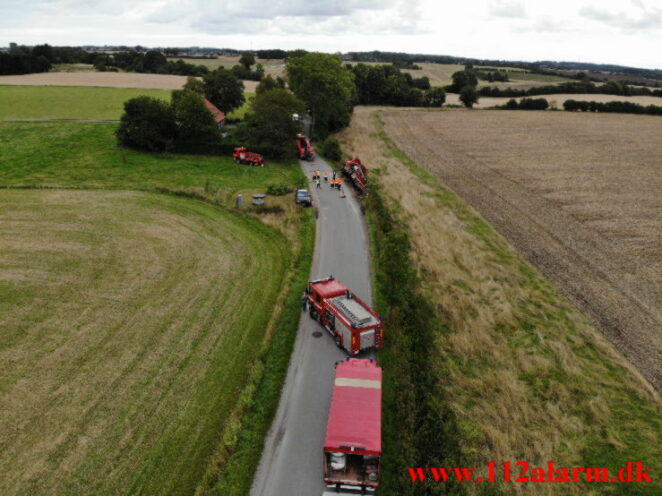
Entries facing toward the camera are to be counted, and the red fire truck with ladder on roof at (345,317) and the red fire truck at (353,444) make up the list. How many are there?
0

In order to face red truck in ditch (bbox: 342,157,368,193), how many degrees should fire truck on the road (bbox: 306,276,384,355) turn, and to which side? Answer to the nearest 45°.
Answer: approximately 45° to its right

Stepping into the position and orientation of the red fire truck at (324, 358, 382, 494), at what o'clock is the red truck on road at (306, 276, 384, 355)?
The red truck on road is roughly at 12 o'clock from the red fire truck.

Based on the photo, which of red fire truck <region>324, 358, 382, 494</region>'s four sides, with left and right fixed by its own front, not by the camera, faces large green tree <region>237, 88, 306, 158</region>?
front

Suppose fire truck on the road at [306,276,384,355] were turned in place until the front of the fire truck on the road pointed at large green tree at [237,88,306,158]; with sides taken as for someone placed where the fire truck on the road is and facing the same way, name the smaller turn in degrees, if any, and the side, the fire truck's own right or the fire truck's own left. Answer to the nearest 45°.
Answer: approximately 45° to the fire truck's own right

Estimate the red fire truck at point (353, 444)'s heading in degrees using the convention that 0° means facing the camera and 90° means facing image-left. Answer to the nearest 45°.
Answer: approximately 180°

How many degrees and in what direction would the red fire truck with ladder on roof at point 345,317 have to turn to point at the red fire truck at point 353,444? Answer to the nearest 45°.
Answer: approximately 135° to its left

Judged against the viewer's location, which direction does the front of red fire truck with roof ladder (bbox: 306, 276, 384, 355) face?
facing away from the viewer and to the left of the viewer

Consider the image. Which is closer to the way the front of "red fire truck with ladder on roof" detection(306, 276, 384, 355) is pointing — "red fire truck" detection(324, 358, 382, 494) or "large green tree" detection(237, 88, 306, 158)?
the large green tree

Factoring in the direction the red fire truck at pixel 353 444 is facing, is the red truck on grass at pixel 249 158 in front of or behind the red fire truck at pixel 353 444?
in front
